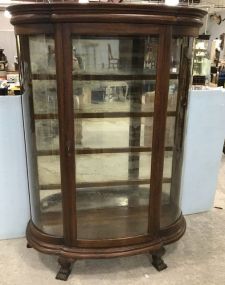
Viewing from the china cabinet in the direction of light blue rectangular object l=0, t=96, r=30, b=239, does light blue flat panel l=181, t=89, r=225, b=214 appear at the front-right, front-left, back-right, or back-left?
back-right

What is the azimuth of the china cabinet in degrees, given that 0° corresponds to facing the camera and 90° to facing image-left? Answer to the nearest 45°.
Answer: approximately 0°

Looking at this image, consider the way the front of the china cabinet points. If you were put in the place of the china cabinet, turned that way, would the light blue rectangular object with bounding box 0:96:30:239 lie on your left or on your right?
on your right

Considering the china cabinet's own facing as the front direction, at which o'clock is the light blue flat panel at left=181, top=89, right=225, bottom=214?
The light blue flat panel is roughly at 8 o'clock from the china cabinet.
